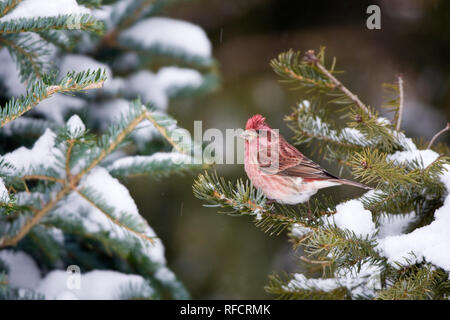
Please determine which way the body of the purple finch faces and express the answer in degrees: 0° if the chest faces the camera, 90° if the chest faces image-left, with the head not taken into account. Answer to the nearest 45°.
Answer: approximately 90°
